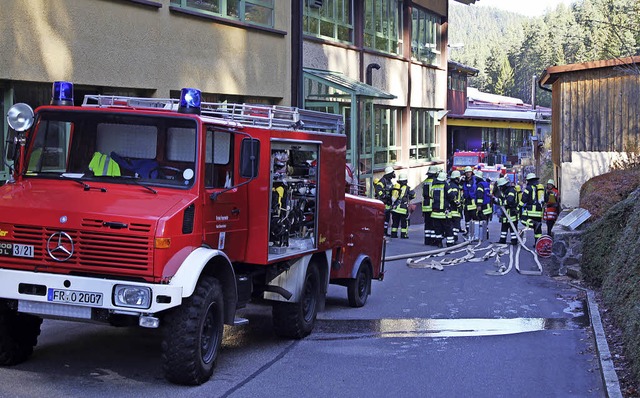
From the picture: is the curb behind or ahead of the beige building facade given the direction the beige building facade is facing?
ahead

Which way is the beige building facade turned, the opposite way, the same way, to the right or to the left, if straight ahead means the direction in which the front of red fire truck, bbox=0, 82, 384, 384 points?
to the left

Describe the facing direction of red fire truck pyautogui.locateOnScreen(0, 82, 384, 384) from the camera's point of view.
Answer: facing the viewer and to the left of the viewer

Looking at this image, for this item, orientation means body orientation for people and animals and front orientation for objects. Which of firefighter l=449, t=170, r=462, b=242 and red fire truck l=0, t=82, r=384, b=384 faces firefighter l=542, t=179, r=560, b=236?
firefighter l=449, t=170, r=462, b=242

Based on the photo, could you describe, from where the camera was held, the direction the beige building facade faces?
facing the viewer and to the right of the viewer

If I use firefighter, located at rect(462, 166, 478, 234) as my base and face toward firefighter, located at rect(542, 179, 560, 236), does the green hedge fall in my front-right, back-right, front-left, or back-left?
front-right

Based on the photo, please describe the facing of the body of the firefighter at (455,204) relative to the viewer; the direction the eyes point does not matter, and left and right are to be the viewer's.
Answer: facing to the right of the viewer

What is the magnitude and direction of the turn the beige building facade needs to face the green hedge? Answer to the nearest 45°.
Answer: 0° — it already faces it

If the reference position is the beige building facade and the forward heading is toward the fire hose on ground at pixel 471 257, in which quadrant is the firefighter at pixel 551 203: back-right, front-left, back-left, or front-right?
front-left
